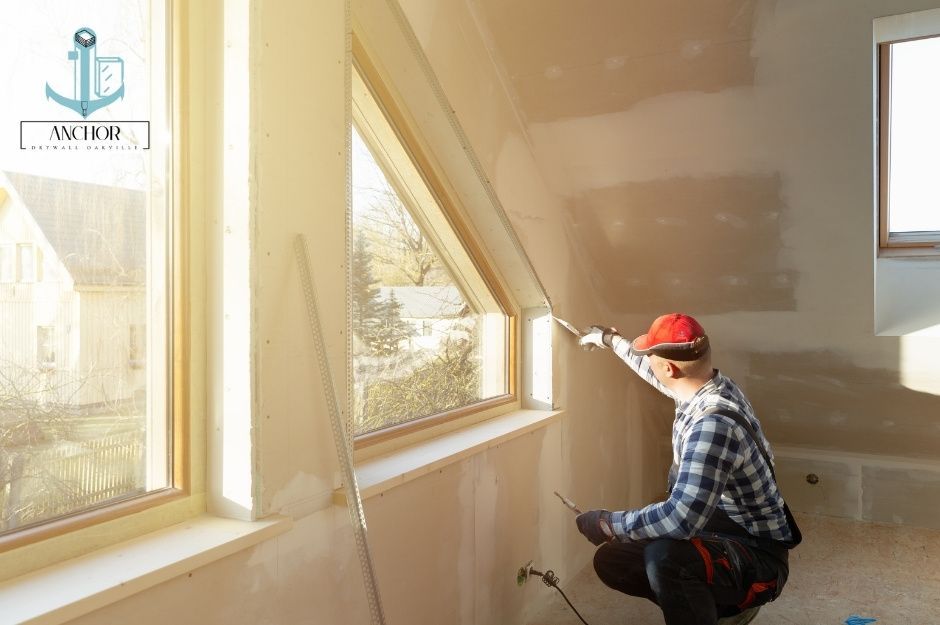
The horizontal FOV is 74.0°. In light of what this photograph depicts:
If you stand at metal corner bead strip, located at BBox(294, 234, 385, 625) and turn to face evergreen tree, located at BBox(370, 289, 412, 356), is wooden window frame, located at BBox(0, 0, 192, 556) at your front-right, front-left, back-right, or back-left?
back-left

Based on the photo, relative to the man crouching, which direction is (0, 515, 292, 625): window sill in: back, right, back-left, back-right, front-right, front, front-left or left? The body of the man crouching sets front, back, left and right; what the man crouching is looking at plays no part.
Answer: left

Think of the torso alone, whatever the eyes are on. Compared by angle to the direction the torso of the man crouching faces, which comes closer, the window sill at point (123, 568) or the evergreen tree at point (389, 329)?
the evergreen tree

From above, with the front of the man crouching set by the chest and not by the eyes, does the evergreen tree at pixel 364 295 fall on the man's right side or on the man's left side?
on the man's left side

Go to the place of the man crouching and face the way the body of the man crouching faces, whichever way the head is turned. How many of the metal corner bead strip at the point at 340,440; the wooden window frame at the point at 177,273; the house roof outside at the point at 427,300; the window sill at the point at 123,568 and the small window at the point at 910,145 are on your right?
1

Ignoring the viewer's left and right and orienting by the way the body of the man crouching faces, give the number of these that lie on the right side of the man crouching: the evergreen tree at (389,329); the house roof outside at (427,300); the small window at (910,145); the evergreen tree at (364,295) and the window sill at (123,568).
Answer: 1

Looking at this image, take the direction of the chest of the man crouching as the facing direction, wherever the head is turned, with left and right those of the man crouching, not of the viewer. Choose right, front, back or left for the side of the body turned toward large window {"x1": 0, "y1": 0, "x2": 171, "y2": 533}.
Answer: left

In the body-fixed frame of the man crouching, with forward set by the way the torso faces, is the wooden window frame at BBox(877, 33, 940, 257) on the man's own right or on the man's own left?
on the man's own right

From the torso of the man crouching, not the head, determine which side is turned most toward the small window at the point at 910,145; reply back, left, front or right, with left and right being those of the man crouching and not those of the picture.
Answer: right

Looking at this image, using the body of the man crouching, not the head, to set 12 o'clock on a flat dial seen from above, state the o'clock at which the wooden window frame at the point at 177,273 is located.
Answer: The wooden window frame is roughly at 9 o'clock from the man crouching.

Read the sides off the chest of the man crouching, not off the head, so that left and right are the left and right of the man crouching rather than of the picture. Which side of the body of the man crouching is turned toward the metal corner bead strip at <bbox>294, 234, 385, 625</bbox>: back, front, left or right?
left

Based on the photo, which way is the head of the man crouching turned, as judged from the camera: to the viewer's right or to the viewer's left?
to the viewer's left

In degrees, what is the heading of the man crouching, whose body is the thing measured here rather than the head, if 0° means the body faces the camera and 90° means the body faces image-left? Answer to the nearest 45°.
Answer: approximately 135°

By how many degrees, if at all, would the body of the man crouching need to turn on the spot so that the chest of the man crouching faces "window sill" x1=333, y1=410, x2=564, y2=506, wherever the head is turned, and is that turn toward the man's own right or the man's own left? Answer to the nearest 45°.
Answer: approximately 45° to the man's own left
